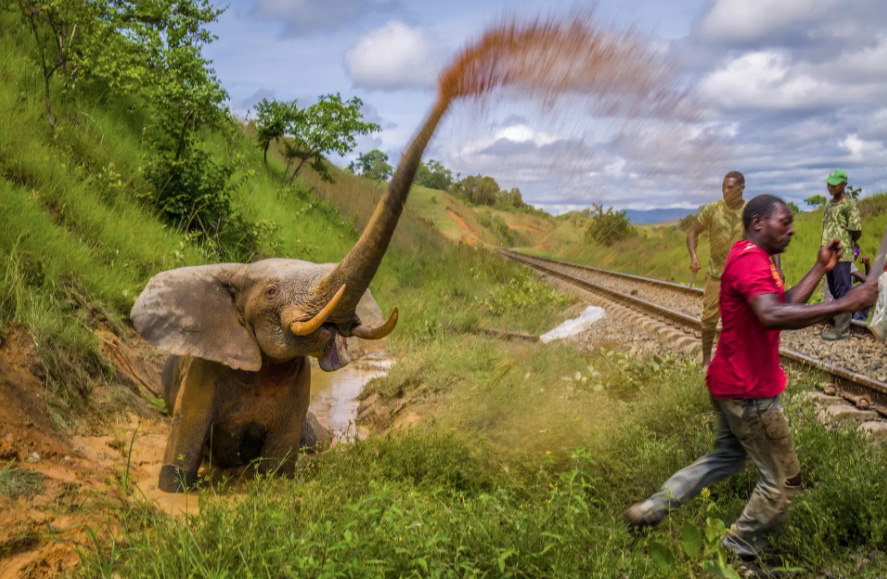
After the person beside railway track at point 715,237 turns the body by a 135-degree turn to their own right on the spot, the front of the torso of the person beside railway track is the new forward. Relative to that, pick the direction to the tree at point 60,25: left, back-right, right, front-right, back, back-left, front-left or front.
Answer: front-left

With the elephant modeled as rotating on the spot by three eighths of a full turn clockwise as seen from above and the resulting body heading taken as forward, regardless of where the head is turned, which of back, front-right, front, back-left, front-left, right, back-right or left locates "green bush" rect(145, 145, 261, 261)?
right

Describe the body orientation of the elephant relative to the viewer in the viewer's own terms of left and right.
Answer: facing the viewer and to the right of the viewer

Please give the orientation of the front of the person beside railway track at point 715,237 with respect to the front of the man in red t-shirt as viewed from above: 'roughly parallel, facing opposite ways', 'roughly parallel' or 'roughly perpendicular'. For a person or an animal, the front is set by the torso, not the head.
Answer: roughly perpendicular

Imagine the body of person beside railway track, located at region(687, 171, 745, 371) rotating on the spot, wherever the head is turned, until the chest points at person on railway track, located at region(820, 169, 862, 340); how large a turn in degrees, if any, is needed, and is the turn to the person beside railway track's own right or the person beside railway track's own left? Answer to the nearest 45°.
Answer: approximately 135° to the person beside railway track's own left

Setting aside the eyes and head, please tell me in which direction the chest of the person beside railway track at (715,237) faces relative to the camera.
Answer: toward the camera

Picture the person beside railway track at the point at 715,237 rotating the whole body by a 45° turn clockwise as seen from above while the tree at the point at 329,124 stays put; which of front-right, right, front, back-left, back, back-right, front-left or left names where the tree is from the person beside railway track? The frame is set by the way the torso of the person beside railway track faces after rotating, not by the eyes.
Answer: right

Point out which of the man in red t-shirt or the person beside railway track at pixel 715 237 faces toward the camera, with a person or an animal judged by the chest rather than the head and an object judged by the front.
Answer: the person beside railway track
